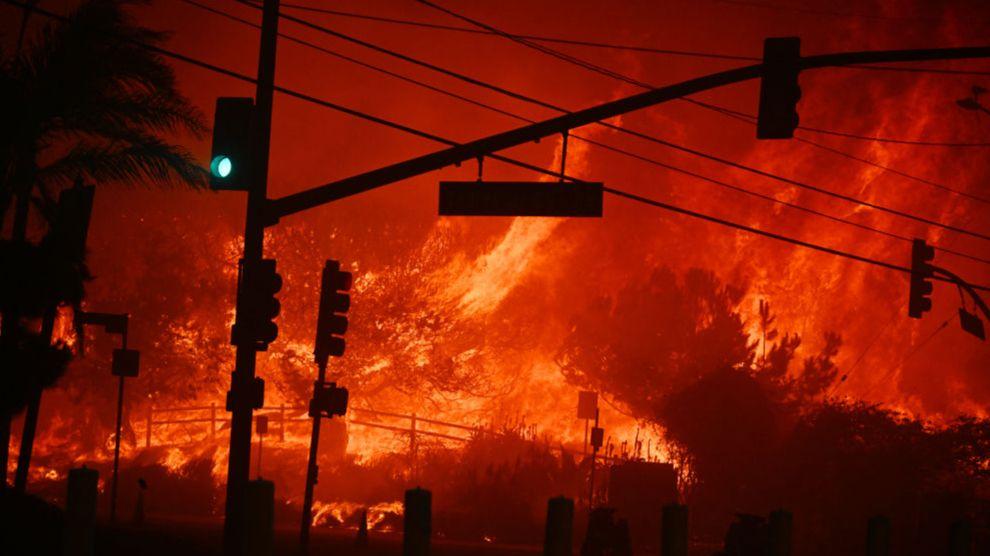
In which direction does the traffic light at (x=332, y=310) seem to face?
to the viewer's right

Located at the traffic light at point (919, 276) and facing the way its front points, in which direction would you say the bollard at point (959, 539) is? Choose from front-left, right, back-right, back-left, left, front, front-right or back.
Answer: right

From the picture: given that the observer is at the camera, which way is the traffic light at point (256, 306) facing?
facing to the right of the viewer

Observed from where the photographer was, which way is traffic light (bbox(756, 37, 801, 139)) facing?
facing away from the viewer and to the right of the viewer

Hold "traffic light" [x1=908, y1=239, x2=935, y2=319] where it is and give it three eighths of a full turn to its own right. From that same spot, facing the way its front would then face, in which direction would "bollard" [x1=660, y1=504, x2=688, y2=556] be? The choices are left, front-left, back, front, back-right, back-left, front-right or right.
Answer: front-left

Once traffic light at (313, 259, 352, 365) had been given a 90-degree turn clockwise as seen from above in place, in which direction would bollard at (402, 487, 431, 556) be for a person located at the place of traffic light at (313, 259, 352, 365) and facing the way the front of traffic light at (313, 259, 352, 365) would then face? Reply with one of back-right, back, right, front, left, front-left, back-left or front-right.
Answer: front

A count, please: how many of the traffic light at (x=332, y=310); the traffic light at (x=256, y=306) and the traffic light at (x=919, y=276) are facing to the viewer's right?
3

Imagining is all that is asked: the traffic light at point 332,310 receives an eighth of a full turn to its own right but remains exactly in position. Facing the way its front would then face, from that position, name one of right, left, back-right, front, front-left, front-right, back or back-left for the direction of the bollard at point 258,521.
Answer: front-right

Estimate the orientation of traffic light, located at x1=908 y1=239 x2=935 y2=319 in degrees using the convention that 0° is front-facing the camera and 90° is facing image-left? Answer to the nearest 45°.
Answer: approximately 270°

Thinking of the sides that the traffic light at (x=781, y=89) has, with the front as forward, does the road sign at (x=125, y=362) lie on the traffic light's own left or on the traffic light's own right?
on the traffic light's own left
